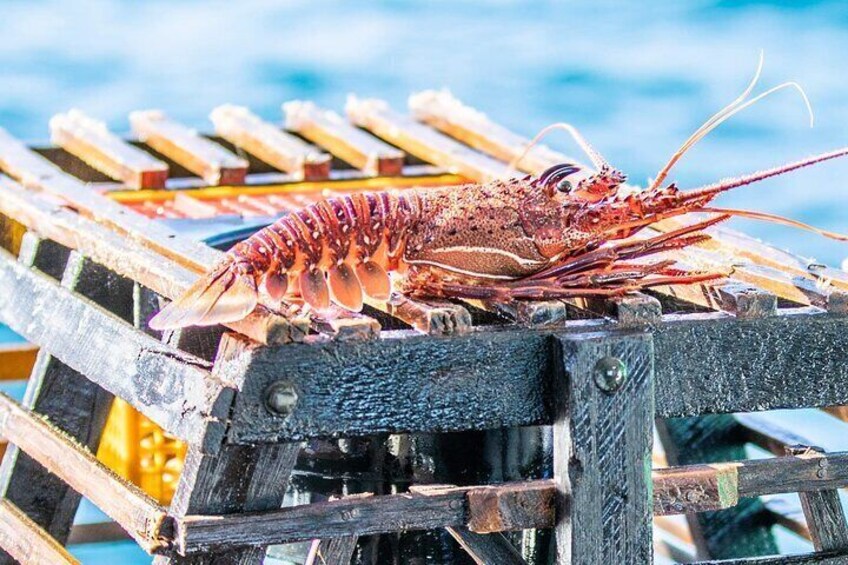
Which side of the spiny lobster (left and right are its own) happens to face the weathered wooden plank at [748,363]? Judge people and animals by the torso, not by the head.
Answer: front

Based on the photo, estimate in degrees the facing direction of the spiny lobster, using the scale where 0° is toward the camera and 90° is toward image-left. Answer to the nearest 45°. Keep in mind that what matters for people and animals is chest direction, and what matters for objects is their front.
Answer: approximately 270°

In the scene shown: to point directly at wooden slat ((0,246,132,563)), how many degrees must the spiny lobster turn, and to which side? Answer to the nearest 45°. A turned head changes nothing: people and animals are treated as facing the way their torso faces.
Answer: approximately 135° to its left

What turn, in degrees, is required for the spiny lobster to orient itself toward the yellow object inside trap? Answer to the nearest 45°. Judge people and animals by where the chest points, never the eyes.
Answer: approximately 135° to its left

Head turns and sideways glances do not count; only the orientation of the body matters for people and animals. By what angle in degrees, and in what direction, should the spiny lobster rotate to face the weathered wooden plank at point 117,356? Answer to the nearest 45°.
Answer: approximately 180°
